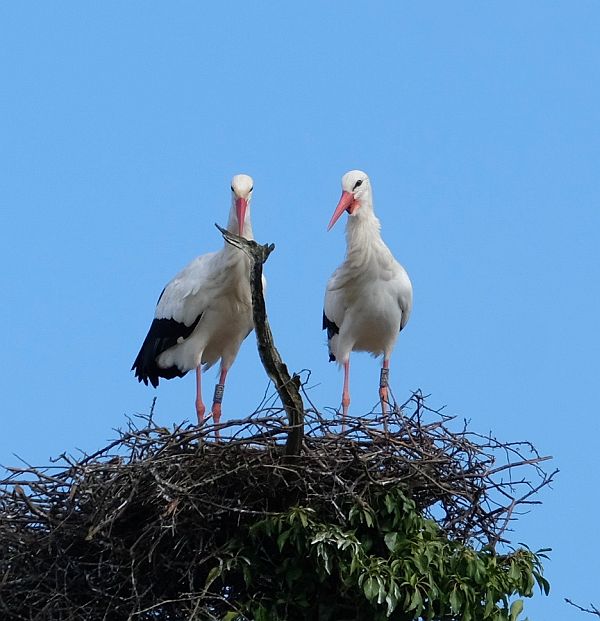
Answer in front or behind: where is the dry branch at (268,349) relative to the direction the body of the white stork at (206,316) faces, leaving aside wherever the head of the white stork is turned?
in front

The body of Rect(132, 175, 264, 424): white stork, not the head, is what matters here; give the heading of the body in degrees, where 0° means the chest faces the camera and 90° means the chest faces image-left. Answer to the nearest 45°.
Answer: approximately 315°
